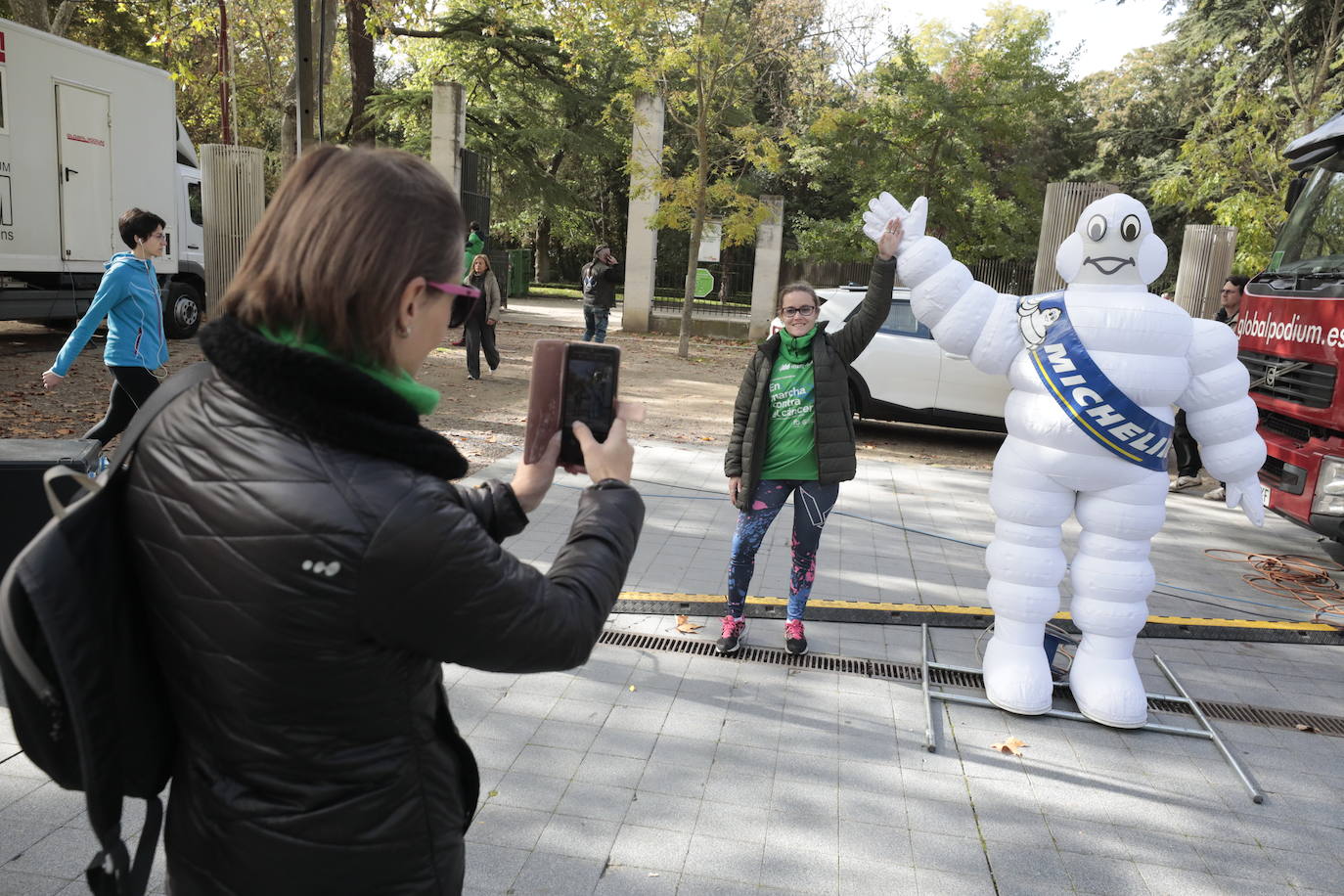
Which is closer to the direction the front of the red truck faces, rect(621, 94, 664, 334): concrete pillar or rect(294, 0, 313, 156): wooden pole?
the wooden pole

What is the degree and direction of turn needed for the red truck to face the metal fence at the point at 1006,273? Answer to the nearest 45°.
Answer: approximately 135° to its right

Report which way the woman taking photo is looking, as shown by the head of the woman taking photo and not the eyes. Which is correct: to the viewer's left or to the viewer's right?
to the viewer's right

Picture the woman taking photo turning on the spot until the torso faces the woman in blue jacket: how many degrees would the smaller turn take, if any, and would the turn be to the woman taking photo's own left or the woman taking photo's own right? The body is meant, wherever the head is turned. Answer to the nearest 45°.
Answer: approximately 45° to the woman taking photo's own left

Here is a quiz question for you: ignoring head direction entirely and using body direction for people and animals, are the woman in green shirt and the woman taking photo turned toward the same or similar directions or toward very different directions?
very different directions

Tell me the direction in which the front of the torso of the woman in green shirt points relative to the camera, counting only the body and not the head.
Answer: toward the camera

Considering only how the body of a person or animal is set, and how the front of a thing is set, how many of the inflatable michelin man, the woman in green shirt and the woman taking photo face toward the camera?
2

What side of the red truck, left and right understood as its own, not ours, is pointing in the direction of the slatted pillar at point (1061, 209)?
right

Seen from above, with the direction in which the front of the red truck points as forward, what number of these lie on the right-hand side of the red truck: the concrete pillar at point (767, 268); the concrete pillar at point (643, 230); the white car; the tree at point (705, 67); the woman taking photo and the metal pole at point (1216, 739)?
4

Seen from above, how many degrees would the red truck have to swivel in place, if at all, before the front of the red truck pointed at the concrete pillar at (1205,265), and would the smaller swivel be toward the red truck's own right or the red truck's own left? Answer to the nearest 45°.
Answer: approximately 135° to the red truck's own right

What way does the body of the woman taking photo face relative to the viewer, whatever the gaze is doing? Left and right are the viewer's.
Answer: facing away from the viewer and to the right of the viewer

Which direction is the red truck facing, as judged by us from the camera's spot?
facing the viewer and to the left of the viewer

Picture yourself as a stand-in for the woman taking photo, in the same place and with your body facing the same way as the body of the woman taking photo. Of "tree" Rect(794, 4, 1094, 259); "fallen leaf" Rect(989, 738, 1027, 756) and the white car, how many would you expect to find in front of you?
3

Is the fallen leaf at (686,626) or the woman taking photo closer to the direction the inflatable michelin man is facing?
the woman taking photo

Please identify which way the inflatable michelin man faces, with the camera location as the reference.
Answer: facing the viewer

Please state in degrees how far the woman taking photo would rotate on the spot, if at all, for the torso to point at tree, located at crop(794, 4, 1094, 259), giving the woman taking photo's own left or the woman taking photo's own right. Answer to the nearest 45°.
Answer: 0° — they already face it

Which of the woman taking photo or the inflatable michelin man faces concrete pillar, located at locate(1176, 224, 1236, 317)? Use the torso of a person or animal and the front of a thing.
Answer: the woman taking photo

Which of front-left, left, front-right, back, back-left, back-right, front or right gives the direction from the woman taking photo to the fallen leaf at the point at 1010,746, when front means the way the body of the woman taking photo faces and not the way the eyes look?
front

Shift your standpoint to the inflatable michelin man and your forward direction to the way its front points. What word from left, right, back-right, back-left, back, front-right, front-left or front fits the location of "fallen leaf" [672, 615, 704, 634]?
right
